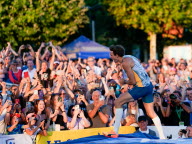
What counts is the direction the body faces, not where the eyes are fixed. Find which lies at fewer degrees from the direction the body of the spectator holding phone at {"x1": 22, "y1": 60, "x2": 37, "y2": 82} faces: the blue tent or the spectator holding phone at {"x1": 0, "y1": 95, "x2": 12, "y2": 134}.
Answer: the spectator holding phone

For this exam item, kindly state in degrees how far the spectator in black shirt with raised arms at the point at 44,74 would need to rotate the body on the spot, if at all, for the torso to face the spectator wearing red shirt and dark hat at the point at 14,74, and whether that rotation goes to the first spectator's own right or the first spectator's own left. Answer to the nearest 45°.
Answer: approximately 135° to the first spectator's own right

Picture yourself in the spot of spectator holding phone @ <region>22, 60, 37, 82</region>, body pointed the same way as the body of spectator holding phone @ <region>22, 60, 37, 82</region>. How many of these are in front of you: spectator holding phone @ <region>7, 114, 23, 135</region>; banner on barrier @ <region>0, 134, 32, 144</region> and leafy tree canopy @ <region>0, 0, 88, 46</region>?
2

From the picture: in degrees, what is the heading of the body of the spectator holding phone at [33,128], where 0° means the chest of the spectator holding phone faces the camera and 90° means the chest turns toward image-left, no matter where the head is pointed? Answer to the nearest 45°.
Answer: approximately 315°

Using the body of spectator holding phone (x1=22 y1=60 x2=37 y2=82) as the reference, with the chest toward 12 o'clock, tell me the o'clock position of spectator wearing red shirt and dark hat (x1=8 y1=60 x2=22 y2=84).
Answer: spectator wearing red shirt and dark hat (x1=8 y1=60 x2=22 y2=84) is roughly at 4 o'clock from spectator holding phone (x1=22 y1=60 x2=37 y2=82).

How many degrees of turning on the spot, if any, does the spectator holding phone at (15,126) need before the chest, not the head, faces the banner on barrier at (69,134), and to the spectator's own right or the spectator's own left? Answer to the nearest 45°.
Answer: approximately 45° to the spectator's own left

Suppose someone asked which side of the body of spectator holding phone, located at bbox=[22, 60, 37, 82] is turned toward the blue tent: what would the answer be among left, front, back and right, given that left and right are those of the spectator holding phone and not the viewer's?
back

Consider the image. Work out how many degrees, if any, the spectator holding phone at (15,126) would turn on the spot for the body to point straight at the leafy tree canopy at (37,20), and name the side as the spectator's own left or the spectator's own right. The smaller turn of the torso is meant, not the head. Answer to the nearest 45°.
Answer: approximately 135° to the spectator's own left

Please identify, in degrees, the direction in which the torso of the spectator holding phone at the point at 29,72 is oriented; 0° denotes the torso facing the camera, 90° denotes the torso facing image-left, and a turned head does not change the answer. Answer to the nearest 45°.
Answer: approximately 0°

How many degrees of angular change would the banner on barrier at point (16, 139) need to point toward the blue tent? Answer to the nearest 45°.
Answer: approximately 180°

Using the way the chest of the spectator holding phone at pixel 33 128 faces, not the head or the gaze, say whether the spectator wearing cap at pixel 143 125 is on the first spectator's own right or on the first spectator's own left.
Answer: on the first spectator's own left
